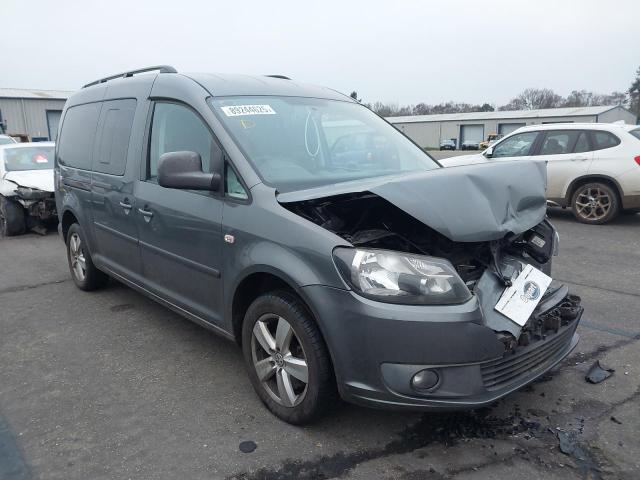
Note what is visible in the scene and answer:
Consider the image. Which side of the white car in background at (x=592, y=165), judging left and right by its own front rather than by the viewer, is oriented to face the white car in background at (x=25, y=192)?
front

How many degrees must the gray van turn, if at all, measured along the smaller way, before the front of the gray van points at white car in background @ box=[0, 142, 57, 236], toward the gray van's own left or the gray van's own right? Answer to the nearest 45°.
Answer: approximately 180°

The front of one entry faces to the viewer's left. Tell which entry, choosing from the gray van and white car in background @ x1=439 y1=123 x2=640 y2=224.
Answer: the white car in background

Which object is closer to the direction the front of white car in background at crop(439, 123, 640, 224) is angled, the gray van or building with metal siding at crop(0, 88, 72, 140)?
the building with metal siding

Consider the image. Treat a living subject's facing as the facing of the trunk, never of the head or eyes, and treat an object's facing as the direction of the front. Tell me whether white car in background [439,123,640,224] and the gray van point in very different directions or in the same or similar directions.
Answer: very different directions

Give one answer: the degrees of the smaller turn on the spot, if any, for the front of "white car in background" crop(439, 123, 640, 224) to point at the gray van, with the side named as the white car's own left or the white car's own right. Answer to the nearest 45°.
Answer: approximately 90° to the white car's own left

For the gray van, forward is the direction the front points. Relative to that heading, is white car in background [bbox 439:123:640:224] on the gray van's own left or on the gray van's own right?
on the gray van's own left

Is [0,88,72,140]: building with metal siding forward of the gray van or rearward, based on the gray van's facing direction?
rearward

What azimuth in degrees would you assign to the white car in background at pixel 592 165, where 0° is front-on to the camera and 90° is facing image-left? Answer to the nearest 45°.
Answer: approximately 90°

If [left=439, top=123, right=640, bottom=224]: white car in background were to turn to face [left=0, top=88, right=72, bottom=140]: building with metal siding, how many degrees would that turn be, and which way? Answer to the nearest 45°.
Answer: approximately 45° to its right

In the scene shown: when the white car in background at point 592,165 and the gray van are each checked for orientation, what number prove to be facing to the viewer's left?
1

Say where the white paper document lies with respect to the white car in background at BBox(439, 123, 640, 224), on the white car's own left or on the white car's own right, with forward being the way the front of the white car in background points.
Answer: on the white car's own left
